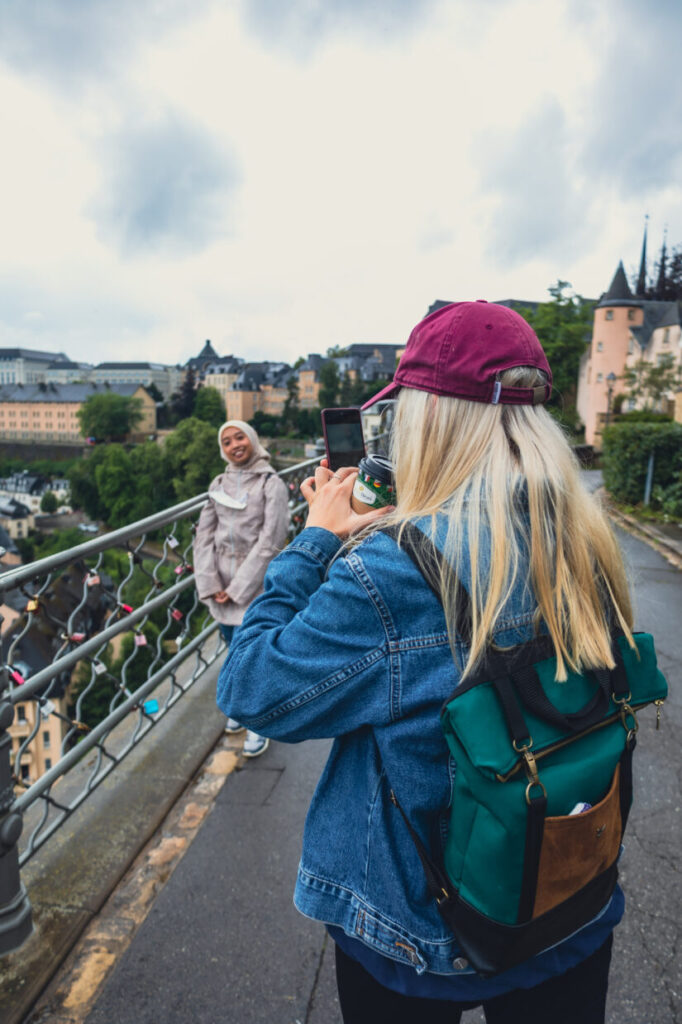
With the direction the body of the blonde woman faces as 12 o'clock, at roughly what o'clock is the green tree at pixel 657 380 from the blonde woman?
The green tree is roughly at 2 o'clock from the blonde woman.

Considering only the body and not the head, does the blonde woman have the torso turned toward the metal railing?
yes

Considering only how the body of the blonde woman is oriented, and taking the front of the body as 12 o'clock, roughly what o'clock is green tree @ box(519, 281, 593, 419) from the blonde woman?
The green tree is roughly at 2 o'clock from the blonde woman.

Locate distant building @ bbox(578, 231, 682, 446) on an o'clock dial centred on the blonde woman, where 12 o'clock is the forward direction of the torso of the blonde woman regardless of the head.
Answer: The distant building is roughly at 2 o'clock from the blonde woman.

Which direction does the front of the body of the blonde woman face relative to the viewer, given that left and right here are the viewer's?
facing away from the viewer and to the left of the viewer

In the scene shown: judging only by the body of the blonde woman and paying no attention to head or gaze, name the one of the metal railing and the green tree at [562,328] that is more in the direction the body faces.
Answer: the metal railing

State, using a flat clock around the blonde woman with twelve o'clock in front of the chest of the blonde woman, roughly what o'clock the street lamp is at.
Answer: The street lamp is roughly at 2 o'clock from the blonde woman.

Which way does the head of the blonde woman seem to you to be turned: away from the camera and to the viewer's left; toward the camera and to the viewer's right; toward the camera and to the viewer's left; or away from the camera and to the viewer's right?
away from the camera and to the viewer's left

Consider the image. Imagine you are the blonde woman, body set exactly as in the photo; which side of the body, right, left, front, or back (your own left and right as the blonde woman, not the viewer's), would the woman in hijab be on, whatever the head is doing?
front

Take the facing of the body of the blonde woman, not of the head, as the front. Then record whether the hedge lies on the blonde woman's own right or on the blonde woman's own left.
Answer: on the blonde woman's own right
